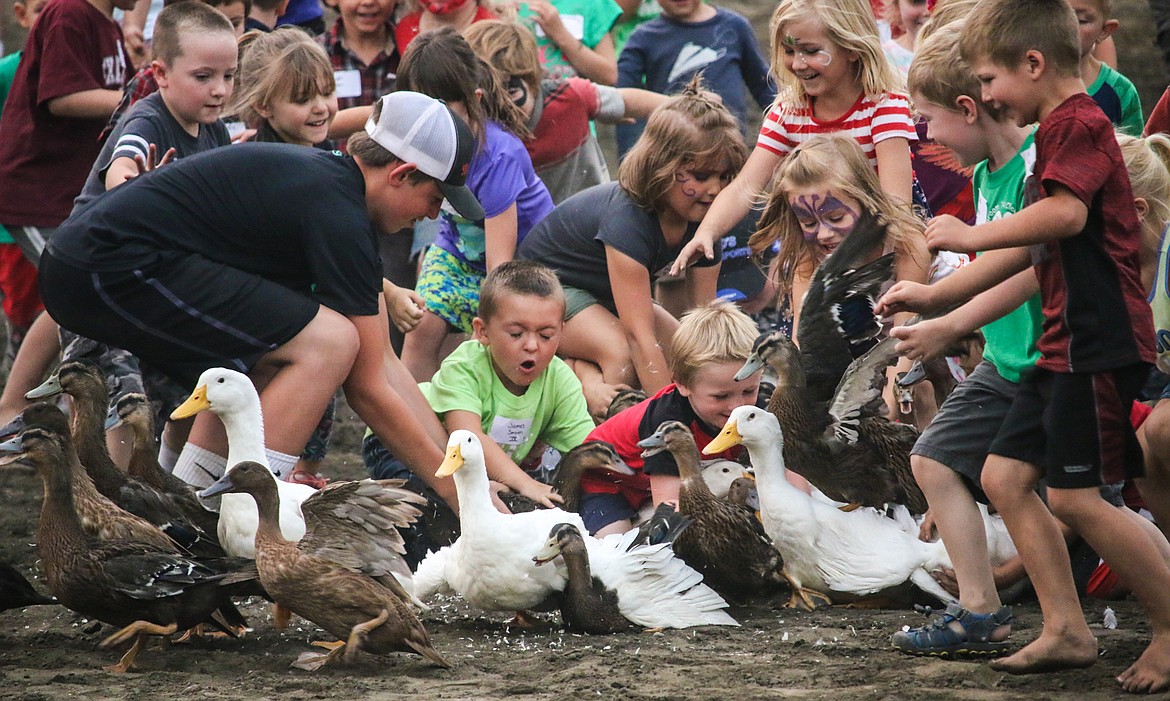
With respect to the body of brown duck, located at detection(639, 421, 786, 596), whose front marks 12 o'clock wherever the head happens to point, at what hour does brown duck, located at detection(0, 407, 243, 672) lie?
brown duck, located at detection(0, 407, 243, 672) is roughly at 11 o'clock from brown duck, located at detection(639, 421, 786, 596).

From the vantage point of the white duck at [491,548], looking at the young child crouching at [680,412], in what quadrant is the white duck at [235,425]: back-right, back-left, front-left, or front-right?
back-left

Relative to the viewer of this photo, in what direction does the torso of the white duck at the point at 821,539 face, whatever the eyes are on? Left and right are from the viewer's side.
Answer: facing to the left of the viewer

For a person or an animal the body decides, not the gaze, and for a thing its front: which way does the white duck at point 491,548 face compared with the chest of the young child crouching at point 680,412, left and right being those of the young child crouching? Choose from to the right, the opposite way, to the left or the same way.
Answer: to the right

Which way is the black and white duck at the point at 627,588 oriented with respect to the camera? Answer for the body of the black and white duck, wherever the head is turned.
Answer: to the viewer's left

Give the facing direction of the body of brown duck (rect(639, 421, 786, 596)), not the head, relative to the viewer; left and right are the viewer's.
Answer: facing to the left of the viewer

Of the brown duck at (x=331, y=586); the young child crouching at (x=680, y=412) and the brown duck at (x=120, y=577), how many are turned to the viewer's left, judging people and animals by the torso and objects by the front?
2

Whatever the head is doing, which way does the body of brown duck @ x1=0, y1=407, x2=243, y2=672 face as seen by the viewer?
to the viewer's left

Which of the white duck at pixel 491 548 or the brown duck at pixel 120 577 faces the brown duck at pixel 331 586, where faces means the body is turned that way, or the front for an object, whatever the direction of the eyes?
the white duck

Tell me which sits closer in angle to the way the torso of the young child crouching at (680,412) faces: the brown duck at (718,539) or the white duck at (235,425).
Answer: the brown duck

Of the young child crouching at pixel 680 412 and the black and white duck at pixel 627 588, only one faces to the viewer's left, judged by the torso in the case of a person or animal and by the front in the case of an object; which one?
the black and white duck

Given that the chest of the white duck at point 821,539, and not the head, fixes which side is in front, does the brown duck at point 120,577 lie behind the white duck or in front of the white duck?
in front
